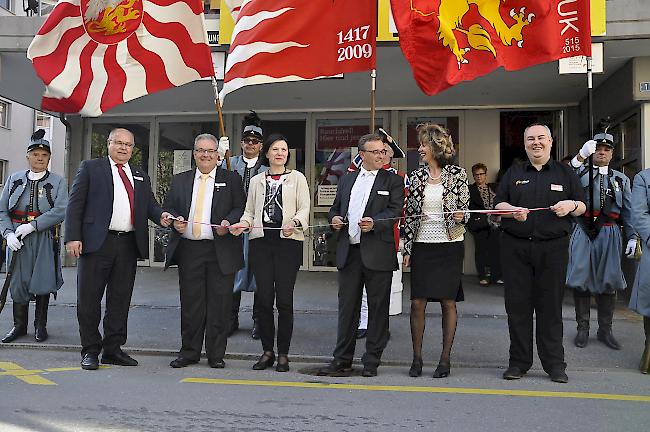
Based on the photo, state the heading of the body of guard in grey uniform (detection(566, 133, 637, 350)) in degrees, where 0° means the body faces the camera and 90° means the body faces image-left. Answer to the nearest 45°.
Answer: approximately 0°

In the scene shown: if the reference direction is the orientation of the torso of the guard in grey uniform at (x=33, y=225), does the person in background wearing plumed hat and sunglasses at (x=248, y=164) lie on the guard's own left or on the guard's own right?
on the guard's own left

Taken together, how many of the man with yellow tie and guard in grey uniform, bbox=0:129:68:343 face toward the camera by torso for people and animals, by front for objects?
2

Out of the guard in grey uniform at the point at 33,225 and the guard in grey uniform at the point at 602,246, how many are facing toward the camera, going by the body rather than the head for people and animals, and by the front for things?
2

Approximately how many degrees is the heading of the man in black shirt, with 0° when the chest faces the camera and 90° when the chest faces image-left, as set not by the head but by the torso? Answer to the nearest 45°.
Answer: approximately 0°

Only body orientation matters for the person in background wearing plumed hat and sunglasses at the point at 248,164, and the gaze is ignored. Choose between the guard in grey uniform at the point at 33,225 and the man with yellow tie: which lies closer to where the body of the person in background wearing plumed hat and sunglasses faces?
the man with yellow tie

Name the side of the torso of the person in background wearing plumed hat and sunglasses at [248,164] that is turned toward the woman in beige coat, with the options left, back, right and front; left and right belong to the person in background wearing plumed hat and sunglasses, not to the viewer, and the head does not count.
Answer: front

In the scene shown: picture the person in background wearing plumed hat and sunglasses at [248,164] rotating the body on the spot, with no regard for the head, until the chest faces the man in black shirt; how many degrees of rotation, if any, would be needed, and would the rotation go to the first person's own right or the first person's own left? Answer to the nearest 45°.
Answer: approximately 45° to the first person's own left
